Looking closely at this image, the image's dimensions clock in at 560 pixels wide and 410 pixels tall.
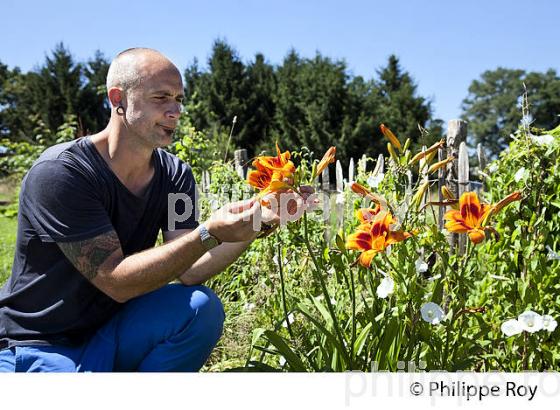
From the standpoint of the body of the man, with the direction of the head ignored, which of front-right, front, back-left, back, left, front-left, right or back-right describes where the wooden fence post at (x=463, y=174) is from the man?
left

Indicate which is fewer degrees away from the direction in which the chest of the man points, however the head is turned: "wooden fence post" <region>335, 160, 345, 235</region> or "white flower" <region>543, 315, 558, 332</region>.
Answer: the white flower

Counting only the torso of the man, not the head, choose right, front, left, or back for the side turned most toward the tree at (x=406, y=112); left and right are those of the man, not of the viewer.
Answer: left

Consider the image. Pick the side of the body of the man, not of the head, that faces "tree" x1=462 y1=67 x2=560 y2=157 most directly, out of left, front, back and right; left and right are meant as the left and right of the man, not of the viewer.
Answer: left

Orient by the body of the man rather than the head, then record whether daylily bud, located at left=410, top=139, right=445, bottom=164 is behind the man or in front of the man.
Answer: in front

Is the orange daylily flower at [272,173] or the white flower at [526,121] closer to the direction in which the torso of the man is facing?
the orange daylily flower

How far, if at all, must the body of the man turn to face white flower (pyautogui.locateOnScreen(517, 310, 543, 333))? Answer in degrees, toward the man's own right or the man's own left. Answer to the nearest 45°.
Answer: approximately 45° to the man's own left

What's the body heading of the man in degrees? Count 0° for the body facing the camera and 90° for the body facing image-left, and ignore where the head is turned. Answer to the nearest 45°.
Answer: approximately 315°

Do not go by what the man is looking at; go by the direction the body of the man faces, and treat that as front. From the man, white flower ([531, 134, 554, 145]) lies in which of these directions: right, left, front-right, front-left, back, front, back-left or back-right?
front-left

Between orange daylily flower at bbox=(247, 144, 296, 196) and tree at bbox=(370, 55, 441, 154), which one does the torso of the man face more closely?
the orange daylily flower

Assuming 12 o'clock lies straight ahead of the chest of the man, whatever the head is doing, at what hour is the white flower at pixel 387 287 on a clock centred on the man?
The white flower is roughly at 11 o'clock from the man.

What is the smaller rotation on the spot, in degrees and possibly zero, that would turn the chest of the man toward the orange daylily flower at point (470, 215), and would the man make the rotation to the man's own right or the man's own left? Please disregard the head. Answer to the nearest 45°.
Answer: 0° — they already face it

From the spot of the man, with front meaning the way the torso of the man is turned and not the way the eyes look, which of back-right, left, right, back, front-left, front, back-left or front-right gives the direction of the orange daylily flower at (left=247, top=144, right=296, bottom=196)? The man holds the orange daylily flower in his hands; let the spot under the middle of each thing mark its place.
front

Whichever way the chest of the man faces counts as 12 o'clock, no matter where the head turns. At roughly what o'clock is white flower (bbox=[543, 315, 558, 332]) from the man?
The white flower is roughly at 11 o'clock from the man.
